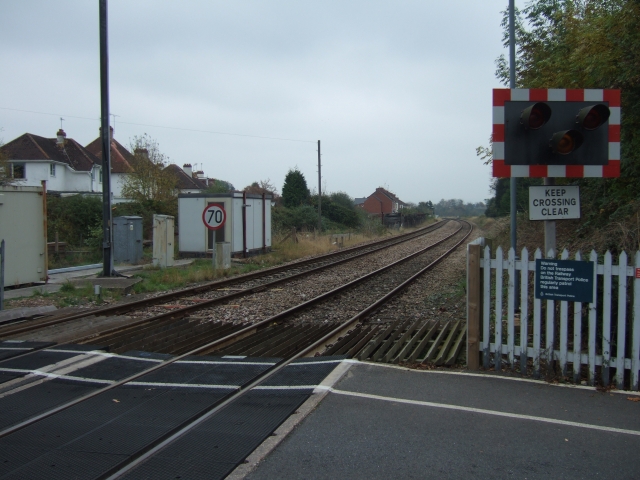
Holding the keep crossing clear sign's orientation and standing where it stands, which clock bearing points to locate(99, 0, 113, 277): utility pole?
The utility pole is roughly at 4 o'clock from the keep crossing clear sign.

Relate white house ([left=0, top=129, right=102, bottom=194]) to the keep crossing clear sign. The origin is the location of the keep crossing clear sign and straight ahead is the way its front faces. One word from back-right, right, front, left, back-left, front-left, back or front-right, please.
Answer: back-right

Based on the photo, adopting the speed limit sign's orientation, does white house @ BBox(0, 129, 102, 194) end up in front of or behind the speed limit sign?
behind

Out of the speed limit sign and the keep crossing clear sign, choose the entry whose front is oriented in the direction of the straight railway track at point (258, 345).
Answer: the speed limit sign

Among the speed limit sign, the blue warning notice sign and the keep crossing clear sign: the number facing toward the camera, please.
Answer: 3

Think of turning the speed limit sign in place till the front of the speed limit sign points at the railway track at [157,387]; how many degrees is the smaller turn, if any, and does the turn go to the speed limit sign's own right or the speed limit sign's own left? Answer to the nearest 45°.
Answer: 0° — it already faces it

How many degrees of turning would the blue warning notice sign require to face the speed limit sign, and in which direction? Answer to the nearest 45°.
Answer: approximately 135° to its right

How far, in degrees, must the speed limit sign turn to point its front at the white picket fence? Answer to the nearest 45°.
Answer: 0° — it already faces it

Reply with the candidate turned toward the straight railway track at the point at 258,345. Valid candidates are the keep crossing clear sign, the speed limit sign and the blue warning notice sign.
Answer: the speed limit sign

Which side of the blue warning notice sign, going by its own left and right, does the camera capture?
front

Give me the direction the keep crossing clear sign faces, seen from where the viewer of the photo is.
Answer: facing the viewer

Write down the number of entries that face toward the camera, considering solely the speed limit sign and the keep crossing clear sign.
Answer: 2

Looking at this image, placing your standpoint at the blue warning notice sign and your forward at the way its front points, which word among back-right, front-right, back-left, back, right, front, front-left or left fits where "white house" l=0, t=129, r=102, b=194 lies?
back-right

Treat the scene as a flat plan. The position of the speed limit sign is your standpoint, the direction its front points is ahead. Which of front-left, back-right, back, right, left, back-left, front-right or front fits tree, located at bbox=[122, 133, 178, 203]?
back

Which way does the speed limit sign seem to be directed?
toward the camera
